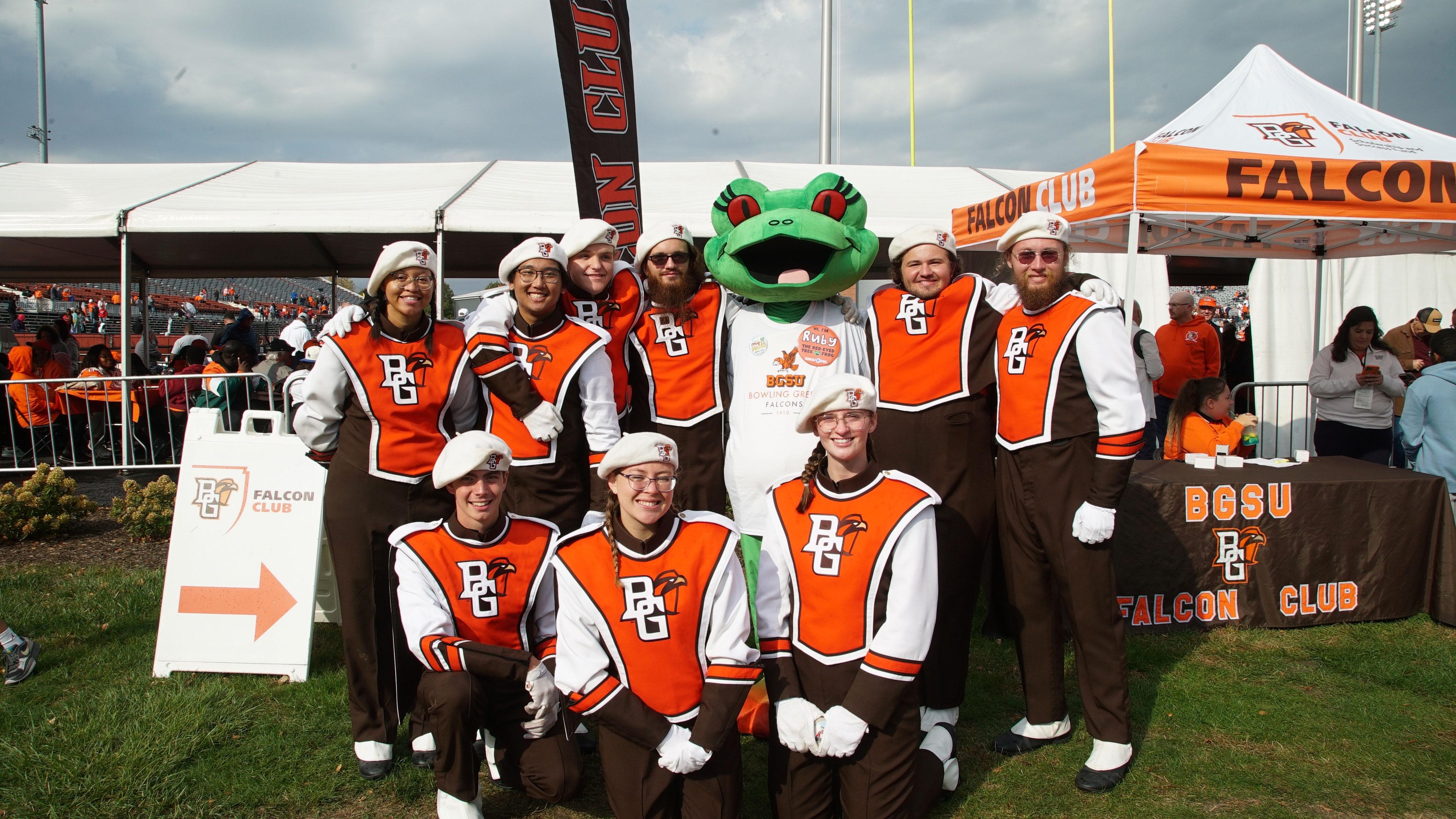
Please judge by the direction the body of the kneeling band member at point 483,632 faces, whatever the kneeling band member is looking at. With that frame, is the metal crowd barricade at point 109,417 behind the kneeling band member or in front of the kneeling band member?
behind

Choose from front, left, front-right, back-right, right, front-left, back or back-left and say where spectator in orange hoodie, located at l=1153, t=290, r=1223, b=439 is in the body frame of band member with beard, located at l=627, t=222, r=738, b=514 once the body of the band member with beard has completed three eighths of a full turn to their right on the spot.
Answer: right

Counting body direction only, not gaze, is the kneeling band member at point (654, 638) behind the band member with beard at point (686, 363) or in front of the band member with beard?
in front

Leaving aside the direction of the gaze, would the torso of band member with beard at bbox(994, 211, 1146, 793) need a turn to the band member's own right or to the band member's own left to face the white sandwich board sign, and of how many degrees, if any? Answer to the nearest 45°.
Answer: approximately 45° to the band member's own right

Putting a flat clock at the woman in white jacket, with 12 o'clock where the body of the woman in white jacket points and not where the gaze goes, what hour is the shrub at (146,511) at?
The shrub is roughly at 2 o'clock from the woman in white jacket.
